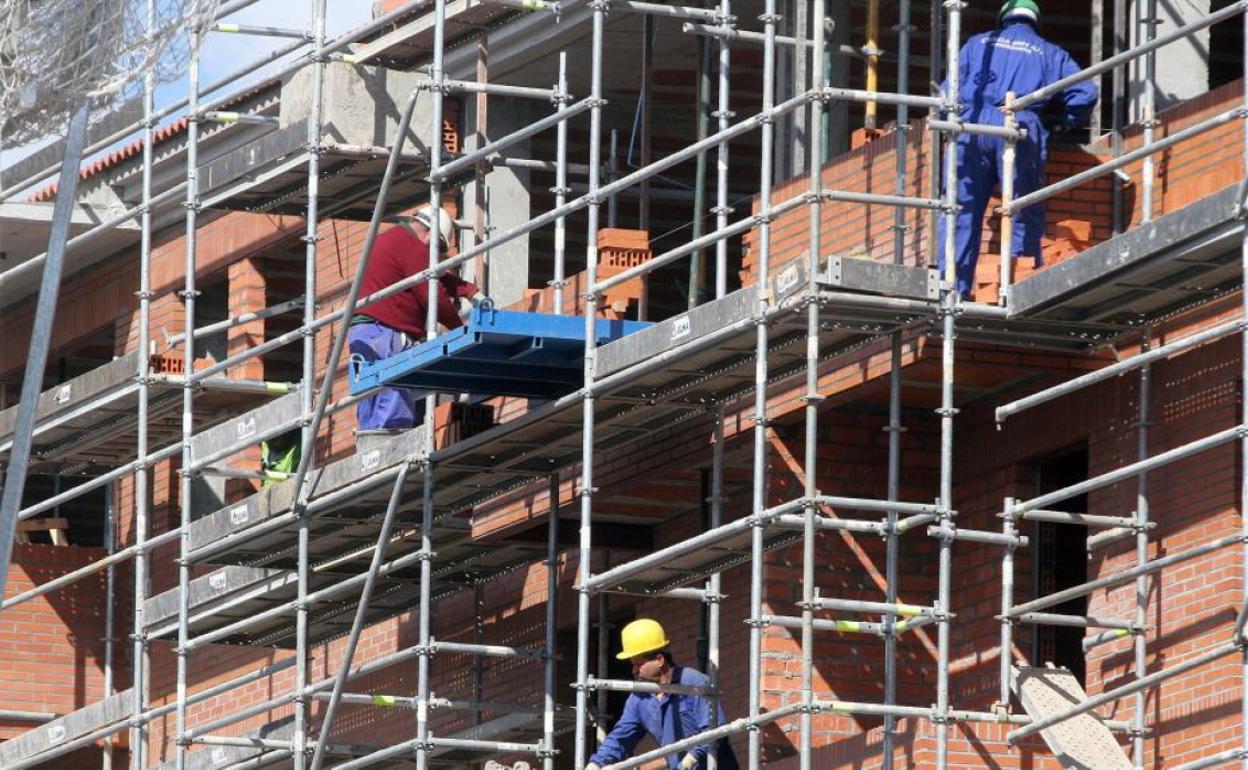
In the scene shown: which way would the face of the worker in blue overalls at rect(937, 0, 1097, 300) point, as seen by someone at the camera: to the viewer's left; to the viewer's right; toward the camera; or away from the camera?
away from the camera

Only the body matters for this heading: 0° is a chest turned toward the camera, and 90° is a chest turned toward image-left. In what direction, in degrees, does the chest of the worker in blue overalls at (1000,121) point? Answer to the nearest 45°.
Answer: approximately 180°

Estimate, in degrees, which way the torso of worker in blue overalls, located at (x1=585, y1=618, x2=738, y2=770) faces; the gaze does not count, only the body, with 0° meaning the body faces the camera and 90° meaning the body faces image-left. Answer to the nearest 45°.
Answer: approximately 45°

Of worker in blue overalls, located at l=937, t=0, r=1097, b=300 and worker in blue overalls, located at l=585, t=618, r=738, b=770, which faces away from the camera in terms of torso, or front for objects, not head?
worker in blue overalls, located at l=937, t=0, r=1097, b=300

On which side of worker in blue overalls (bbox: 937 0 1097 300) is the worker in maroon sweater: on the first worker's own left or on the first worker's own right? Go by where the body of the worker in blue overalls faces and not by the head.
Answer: on the first worker's own left

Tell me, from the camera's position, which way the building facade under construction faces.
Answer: facing the viewer and to the left of the viewer

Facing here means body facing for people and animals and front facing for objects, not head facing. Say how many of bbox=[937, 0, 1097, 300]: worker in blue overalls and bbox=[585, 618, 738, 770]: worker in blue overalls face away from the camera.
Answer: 1

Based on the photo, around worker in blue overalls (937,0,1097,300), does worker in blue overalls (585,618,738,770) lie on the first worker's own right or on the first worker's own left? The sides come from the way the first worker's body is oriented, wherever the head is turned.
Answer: on the first worker's own left

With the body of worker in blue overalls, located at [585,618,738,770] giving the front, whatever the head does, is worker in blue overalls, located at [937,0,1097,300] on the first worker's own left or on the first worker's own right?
on the first worker's own left

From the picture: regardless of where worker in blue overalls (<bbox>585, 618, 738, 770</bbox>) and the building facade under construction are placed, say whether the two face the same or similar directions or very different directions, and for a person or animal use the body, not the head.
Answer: same or similar directions

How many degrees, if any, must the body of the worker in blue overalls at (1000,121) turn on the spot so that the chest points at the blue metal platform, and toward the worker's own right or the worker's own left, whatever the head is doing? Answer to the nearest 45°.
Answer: approximately 90° to the worker's own left
